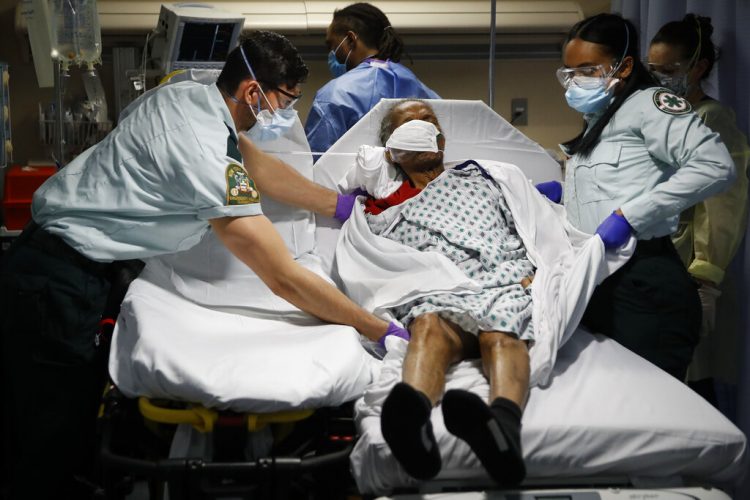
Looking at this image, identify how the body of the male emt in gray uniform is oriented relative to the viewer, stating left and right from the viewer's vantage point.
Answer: facing to the right of the viewer

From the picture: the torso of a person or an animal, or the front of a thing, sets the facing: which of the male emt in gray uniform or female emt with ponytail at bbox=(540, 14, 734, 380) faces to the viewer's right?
the male emt in gray uniform

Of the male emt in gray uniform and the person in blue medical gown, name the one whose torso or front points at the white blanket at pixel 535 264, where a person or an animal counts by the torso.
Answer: the male emt in gray uniform

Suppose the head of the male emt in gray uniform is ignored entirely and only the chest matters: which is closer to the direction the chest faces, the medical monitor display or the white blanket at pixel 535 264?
the white blanket

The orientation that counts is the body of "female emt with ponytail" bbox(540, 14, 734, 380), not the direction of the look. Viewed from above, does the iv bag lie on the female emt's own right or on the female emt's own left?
on the female emt's own right

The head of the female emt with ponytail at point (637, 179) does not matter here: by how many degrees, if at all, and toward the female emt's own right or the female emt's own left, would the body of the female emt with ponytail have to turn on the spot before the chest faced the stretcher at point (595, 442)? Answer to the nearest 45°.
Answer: approximately 45° to the female emt's own left

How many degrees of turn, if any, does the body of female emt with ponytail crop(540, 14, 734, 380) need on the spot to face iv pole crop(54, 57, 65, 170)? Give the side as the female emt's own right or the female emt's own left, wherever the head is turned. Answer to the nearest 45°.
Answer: approximately 45° to the female emt's own right

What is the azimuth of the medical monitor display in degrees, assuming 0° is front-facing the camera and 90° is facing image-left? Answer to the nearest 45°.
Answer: approximately 315°
